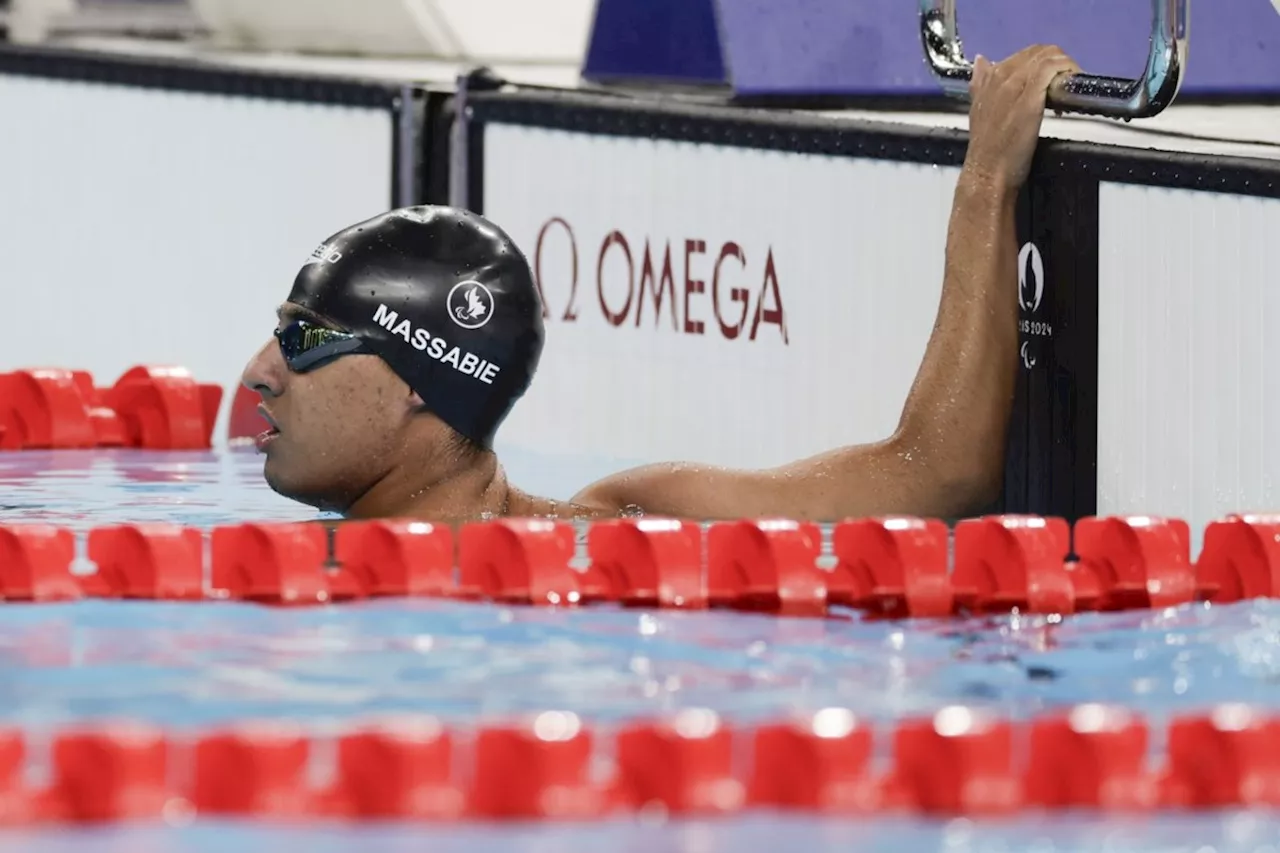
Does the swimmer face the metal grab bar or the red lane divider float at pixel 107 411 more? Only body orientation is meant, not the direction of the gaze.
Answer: the red lane divider float

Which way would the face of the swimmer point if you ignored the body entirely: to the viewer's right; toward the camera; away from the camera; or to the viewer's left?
to the viewer's left

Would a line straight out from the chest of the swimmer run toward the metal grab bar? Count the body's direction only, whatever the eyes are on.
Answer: no

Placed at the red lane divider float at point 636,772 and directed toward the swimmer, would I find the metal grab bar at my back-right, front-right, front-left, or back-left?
front-right

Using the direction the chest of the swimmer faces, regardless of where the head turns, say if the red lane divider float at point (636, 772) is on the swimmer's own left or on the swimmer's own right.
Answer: on the swimmer's own left

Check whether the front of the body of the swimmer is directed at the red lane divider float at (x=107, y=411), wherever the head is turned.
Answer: no

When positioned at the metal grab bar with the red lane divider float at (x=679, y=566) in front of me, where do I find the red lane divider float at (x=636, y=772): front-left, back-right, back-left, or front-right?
front-left
